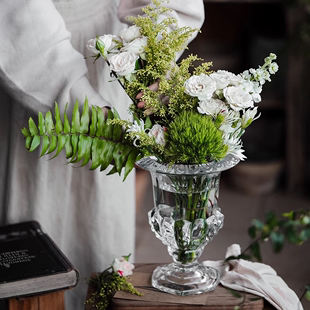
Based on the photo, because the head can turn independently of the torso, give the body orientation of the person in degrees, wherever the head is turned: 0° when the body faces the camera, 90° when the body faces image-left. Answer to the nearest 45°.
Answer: approximately 315°
